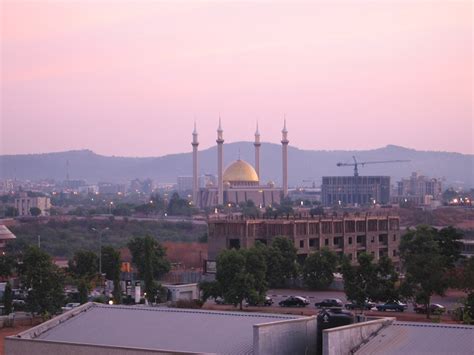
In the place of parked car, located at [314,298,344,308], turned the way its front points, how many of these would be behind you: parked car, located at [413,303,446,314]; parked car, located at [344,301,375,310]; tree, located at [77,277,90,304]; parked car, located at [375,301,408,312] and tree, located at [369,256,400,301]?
4

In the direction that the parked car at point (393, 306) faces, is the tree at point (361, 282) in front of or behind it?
in front

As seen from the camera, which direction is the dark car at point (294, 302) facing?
to the viewer's left

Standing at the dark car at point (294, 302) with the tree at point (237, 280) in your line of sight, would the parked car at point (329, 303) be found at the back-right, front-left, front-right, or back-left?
back-left

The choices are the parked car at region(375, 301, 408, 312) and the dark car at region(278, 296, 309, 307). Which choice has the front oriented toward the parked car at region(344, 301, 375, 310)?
the parked car at region(375, 301, 408, 312)

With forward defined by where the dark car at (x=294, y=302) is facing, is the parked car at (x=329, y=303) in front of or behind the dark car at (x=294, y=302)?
behind

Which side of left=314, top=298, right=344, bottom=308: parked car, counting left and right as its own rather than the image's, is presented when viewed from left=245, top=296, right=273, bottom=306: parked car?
front

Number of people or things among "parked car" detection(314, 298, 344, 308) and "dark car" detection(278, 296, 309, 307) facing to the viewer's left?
2

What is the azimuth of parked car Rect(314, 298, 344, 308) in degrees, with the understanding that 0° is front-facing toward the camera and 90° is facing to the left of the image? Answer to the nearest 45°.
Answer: approximately 90°

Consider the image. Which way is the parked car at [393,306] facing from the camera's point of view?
to the viewer's left
